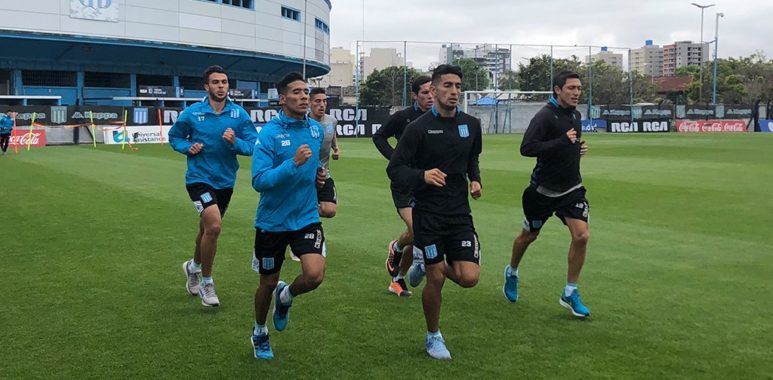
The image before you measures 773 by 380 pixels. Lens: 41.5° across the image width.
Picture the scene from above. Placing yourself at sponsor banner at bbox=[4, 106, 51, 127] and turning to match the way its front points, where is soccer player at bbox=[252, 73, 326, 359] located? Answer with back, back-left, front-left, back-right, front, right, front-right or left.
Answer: front

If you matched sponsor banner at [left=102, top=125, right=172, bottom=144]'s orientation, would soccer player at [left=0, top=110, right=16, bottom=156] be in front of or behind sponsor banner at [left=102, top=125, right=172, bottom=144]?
in front

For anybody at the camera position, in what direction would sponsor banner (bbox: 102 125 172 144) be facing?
facing the viewer

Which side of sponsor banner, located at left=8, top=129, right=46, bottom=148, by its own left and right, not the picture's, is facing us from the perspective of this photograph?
front

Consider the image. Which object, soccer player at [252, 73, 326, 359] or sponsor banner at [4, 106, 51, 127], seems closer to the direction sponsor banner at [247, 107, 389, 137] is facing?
the soccer player

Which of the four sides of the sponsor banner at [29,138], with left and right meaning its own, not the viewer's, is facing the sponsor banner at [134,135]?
left

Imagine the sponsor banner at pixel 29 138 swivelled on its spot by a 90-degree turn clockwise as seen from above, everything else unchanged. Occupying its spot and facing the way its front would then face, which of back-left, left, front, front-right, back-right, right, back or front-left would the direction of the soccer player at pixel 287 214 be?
left

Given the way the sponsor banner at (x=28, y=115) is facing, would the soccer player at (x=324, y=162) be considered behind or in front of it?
in front

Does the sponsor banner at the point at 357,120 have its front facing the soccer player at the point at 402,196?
yes

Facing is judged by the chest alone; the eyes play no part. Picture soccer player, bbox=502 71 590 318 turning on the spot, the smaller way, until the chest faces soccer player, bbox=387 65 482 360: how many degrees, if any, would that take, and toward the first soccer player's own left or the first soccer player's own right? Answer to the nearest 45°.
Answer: approximately 90° to the first soccer player's own right

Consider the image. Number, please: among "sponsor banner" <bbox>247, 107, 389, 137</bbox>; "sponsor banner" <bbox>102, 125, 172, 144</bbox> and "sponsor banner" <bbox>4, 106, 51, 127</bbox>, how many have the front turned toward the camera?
3

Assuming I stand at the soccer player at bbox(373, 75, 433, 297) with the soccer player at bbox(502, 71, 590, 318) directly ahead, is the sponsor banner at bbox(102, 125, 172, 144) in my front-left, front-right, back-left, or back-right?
back-left

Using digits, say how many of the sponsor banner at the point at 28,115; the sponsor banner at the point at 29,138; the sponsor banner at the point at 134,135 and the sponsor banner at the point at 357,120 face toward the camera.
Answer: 4

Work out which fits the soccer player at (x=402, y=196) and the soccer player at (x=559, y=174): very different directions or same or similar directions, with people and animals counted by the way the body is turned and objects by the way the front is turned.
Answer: same or similar directions

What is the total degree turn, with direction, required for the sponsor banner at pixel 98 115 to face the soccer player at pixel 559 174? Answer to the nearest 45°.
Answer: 0° — it already faces them

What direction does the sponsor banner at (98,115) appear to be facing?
toward the camera

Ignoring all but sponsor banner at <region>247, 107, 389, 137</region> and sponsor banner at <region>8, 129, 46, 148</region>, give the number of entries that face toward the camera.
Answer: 2

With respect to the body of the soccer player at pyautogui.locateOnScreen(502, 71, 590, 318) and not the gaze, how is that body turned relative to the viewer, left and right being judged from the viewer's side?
facing the viewer and to the right of the viewer
